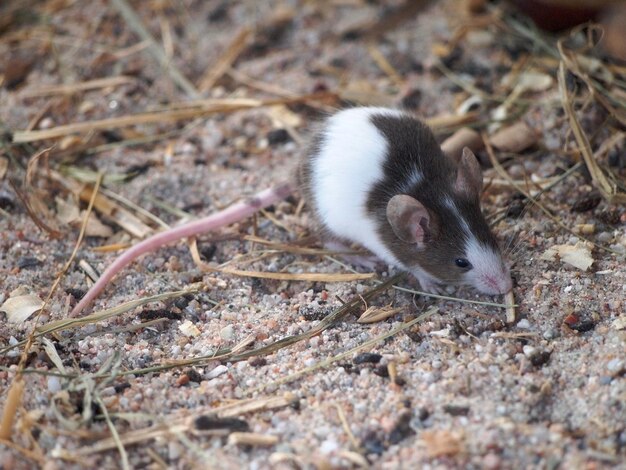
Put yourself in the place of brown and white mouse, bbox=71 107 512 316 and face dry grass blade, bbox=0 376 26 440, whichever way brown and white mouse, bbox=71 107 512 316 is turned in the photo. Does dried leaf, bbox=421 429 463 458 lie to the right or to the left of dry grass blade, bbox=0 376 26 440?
left

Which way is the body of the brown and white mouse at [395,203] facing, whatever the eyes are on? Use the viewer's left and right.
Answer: facing the viewer and to the right of the viewer

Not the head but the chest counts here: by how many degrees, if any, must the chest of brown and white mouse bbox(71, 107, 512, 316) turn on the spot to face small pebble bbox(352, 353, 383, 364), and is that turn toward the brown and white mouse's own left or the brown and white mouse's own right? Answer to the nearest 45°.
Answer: approximately 45° to the brown and white mouse's own right

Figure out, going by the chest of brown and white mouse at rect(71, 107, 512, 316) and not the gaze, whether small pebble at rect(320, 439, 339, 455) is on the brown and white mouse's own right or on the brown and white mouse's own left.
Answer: on the brown and white mouse's own right

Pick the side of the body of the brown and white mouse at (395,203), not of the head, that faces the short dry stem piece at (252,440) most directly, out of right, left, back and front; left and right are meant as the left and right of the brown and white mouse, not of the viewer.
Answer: right

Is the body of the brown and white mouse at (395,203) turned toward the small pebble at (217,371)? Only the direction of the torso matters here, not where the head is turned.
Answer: no

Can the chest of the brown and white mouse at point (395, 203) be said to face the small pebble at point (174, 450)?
no

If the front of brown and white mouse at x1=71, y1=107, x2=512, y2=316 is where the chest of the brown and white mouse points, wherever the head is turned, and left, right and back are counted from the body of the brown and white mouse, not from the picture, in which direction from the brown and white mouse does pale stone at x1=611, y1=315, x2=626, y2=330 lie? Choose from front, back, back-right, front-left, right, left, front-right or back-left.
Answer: front

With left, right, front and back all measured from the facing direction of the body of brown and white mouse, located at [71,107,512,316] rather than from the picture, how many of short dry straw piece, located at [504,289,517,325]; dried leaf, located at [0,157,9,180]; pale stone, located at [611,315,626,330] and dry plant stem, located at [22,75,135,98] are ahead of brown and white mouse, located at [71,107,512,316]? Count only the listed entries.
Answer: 2

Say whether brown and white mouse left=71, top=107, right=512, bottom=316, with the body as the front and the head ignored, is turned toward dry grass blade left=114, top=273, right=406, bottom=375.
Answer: no

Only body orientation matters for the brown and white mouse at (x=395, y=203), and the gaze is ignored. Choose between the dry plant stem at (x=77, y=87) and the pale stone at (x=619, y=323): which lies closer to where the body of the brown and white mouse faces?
the pale stone

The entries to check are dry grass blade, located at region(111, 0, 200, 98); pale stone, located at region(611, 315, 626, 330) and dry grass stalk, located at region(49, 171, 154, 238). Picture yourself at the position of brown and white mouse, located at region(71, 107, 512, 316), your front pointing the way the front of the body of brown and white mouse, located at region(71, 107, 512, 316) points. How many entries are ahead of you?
1

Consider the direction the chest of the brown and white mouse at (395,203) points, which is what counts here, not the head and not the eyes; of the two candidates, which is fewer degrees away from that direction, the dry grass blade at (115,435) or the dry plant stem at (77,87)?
the dry grass blade

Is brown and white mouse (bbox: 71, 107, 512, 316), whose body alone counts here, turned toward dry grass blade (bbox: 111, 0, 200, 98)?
no

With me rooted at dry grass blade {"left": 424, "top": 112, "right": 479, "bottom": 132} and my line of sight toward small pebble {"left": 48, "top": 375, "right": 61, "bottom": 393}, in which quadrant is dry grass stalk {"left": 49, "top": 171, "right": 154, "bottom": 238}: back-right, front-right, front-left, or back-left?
front-right

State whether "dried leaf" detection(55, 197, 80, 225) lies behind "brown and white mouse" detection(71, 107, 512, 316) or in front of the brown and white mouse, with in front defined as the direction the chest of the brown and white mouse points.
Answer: behind

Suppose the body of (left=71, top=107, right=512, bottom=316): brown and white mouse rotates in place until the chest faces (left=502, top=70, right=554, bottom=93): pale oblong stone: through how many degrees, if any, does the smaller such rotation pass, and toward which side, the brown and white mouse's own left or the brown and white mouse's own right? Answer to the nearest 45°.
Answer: approximately 90° to the brown and white mouse's own left

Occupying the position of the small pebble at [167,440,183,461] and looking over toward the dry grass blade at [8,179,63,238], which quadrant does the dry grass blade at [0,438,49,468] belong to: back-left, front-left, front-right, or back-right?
front-left
